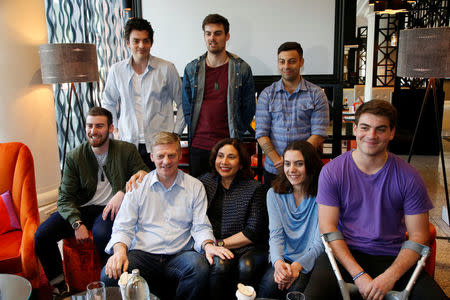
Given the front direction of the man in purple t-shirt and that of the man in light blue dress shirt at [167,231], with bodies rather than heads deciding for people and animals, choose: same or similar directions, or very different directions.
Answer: same or similar directions

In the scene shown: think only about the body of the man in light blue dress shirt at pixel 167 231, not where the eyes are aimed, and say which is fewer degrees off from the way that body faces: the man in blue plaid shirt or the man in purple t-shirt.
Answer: the man in purple t-shirt

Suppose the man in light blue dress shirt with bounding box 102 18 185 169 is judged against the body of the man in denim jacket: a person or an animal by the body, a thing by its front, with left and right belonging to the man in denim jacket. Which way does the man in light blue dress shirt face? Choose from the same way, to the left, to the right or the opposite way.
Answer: the same way

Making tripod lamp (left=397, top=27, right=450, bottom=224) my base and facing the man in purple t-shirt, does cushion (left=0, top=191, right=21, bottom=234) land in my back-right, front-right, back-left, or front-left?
front-right

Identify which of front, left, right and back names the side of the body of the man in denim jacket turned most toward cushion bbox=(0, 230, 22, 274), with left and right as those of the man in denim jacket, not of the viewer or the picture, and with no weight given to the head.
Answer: right

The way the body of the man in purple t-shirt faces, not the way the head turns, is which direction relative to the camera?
toward the camera

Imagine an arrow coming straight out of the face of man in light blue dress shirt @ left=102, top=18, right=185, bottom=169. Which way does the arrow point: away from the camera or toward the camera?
toward the camera

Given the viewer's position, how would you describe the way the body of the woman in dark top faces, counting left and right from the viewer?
facing the viewer and to the left of the viewer

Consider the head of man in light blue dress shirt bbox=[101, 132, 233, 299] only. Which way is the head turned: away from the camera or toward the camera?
toward the camera

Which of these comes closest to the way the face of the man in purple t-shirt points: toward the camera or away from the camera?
toward the camera

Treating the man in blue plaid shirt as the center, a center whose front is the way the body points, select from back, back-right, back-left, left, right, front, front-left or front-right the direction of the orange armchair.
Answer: right

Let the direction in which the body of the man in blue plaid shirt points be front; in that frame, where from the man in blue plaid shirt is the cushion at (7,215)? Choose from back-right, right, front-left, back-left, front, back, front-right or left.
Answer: right

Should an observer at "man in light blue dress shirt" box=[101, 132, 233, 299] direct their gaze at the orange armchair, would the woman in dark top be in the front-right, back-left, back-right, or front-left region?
back-right

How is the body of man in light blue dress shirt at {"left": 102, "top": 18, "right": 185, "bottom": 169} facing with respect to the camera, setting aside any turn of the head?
toward the camera

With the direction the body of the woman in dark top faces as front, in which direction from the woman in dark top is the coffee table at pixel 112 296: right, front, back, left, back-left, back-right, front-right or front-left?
front

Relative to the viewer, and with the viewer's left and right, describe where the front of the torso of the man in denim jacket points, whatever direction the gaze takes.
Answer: facing the viewer
